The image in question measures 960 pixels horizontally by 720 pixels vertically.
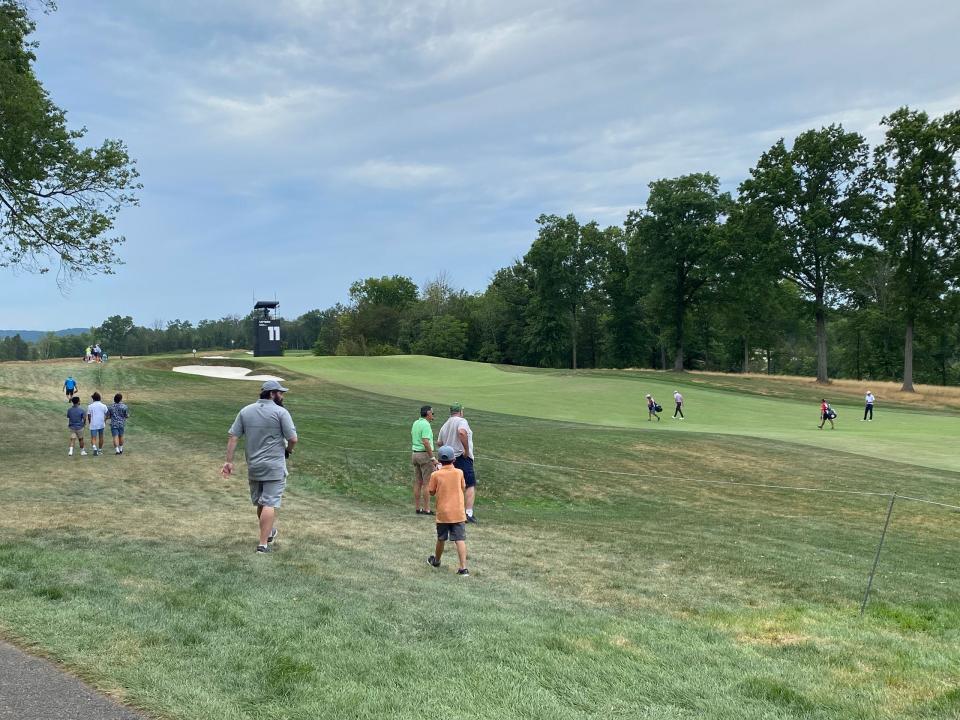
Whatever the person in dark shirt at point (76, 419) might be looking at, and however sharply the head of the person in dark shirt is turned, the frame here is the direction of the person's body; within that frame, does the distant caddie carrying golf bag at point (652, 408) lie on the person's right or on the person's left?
on the person's right

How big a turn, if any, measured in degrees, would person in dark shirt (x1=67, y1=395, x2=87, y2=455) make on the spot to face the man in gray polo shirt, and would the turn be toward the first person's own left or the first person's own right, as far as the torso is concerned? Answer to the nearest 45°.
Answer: approximately 180°

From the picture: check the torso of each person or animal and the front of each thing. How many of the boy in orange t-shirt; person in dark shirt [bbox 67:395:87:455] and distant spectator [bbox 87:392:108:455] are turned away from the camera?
3

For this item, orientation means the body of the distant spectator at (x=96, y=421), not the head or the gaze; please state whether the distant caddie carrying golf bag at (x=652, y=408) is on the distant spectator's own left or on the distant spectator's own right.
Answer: on the distant spectator's own right

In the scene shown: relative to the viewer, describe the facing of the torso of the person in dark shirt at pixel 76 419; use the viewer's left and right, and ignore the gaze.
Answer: facing away from the viewer

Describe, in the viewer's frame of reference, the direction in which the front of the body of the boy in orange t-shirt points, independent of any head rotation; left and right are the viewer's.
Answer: facing away from the viewer

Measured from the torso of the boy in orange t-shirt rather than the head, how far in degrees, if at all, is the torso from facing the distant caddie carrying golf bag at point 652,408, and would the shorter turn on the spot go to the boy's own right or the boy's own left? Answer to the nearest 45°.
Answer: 0° — they already face them

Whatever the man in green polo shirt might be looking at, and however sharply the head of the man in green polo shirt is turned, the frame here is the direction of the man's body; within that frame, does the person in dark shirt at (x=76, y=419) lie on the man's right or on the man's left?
on the man's left

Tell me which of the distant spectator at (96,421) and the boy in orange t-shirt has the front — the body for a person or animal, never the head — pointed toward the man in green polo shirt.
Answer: the boy in orange t-shirt

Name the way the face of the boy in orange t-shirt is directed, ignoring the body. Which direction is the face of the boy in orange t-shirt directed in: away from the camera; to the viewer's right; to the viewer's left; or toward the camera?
away from the camera

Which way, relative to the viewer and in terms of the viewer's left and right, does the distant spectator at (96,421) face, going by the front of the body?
facing away from the viewer

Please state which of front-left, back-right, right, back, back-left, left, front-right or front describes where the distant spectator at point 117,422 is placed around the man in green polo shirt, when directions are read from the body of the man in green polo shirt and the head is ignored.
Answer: left

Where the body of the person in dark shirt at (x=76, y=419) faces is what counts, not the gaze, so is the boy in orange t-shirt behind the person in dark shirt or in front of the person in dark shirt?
behind
